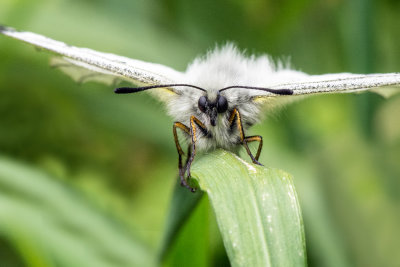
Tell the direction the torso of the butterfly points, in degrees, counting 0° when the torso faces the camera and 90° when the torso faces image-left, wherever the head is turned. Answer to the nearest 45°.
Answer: approximately 0°
